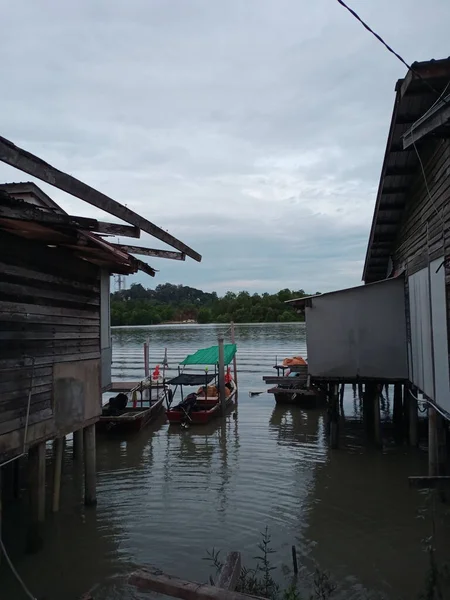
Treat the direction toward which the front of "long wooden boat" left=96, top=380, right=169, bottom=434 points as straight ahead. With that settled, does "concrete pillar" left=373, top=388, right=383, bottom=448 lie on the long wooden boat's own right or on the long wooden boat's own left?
on the long wooden boat's own right

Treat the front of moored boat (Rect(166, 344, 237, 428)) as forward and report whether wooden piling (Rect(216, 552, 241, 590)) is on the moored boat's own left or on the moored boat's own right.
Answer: on the moored boat's own right

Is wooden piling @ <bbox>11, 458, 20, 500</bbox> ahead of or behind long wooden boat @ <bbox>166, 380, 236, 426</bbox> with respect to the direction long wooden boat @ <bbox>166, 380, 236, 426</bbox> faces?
behind

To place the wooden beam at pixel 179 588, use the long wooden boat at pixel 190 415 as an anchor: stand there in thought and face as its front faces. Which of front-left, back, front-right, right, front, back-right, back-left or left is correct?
back-right

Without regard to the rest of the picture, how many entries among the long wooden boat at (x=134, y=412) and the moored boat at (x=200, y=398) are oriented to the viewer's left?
0

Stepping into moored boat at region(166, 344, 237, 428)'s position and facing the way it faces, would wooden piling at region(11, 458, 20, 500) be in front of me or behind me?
behind

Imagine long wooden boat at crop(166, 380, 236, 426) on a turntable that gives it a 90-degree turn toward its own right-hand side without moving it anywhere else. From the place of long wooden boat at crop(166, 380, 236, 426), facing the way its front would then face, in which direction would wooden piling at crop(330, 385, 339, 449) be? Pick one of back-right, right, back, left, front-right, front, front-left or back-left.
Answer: front

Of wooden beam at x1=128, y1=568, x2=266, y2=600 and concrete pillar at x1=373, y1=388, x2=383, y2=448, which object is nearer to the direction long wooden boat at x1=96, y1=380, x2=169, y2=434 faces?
the concrete pillar

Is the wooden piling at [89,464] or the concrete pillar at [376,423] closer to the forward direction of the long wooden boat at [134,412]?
the concrete pillar

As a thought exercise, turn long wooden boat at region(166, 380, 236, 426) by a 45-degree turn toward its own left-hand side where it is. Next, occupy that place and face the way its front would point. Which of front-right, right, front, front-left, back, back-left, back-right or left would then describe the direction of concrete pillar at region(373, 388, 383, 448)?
back-right

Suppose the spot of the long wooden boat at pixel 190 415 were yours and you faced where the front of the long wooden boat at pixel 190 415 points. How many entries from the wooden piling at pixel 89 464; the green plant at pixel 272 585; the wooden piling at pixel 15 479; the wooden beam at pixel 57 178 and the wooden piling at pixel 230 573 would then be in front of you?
0

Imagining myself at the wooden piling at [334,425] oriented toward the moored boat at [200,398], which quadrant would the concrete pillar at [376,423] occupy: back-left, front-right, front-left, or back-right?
back-right

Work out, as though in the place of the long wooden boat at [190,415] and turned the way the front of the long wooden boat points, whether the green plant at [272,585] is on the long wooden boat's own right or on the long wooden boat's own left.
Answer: on the long wooden boat's own right

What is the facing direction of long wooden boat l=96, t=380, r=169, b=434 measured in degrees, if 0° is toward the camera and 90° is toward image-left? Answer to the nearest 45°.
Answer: approximately 225°

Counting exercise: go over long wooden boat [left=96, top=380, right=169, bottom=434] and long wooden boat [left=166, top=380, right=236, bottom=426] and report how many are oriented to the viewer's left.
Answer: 0

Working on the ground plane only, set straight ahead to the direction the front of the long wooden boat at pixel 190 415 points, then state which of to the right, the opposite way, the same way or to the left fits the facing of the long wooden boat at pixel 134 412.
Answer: the same way

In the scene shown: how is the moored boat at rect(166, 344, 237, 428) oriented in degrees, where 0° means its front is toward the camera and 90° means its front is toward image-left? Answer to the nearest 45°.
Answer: approximately 225°

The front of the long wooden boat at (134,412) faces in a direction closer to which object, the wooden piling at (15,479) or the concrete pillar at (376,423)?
the concrete pillar

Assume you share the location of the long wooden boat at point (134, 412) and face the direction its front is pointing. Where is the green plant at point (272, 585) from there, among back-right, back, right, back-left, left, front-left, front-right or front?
back-right
